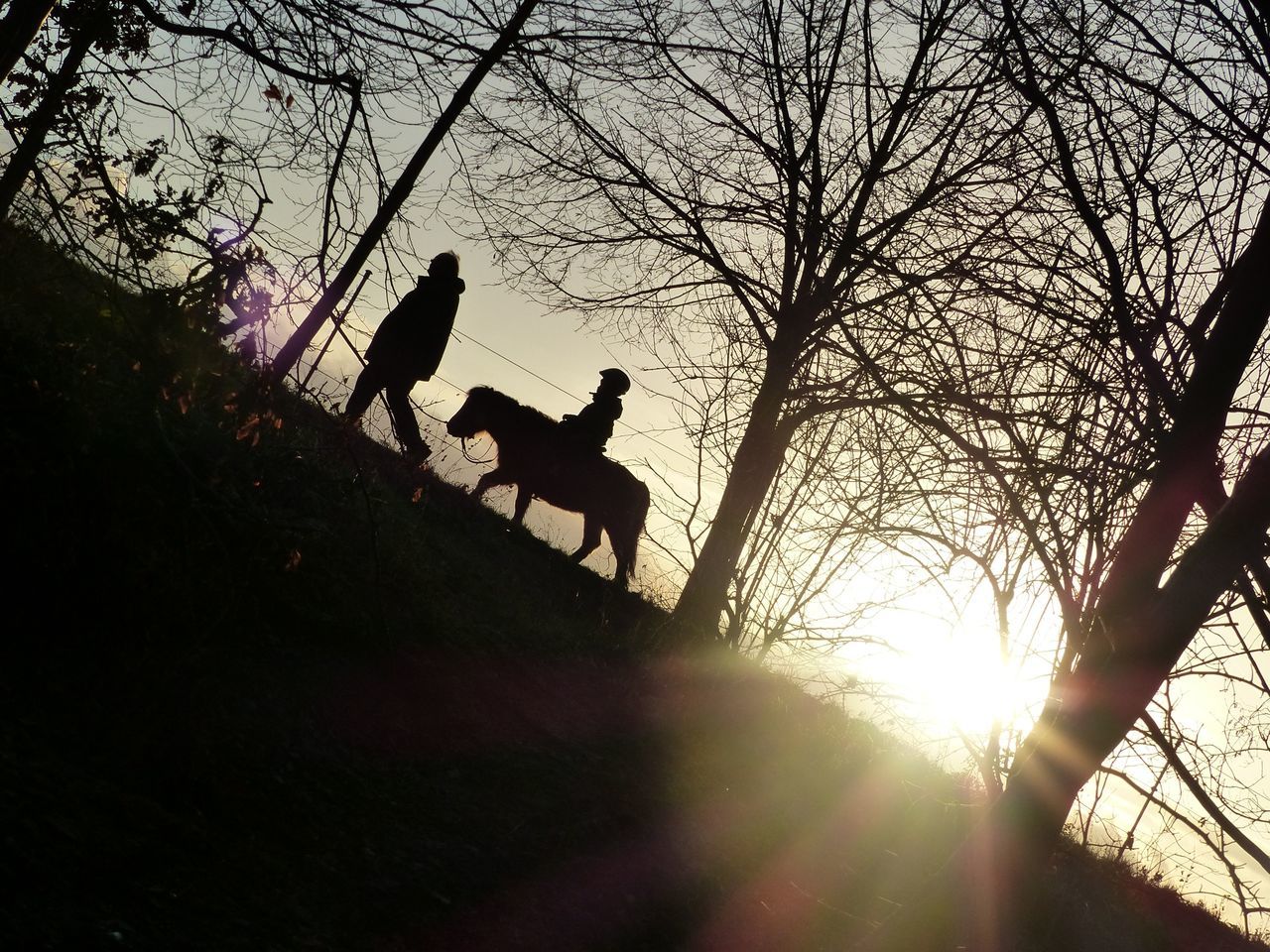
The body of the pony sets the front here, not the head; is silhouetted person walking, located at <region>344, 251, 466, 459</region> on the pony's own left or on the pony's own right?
on the pony's own left

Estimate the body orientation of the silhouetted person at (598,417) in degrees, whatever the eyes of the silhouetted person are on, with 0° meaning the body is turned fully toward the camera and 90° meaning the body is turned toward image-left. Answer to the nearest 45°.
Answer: approximately 90°

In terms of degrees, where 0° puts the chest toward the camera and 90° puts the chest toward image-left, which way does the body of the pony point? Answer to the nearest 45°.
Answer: approximately 90°
